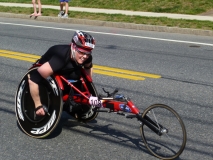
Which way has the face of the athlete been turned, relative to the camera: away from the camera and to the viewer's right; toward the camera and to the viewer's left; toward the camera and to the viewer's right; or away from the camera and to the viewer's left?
toward the camera and to the viewer's right

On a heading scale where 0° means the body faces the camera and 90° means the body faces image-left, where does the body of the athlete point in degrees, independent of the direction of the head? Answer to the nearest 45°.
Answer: approximately 315°

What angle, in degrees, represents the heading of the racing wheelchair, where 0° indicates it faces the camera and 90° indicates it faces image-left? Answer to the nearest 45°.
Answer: approximately 315°
